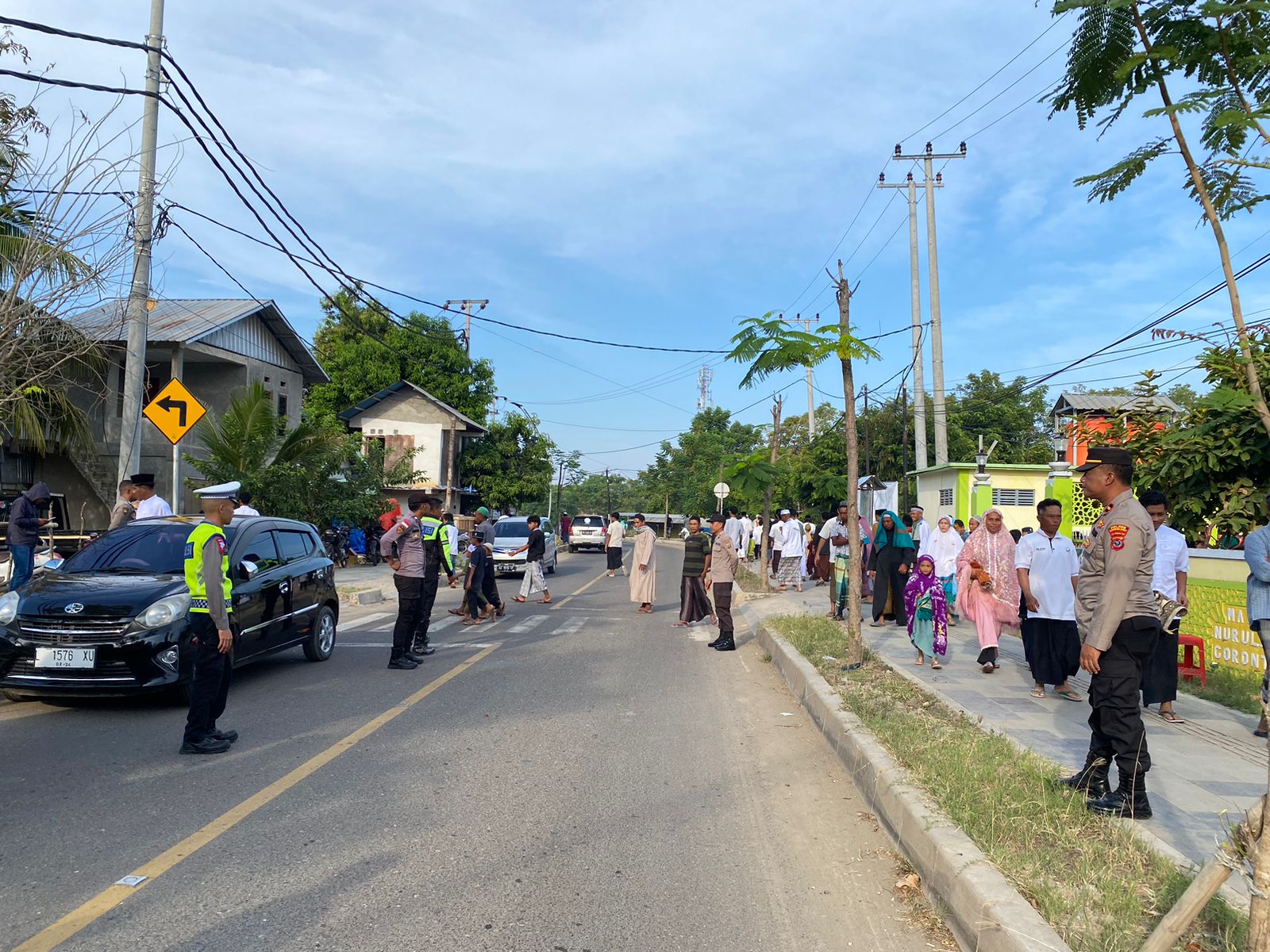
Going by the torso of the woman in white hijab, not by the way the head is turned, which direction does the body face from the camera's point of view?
toward the camera

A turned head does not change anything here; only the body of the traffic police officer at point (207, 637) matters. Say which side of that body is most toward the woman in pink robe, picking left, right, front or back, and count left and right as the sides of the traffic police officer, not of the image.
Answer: front

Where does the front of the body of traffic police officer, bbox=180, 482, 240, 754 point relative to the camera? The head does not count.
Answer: to the viewer's right

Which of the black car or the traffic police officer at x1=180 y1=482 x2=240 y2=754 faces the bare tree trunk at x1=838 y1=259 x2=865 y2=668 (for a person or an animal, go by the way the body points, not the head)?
the traffic police officer

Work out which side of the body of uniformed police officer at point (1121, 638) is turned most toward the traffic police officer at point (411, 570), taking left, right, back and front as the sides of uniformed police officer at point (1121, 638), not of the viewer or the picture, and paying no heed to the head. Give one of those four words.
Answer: front

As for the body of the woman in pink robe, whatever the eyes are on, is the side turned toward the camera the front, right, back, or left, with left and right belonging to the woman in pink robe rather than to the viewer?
front

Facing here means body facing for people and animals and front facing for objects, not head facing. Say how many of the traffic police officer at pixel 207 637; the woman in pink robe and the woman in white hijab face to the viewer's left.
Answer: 0

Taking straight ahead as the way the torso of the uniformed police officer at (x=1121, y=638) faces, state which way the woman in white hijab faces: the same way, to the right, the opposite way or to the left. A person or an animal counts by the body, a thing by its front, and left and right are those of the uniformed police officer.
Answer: to the left

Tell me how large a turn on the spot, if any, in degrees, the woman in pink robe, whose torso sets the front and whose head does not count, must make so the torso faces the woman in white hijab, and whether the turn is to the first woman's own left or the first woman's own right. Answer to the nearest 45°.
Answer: approximately 180°

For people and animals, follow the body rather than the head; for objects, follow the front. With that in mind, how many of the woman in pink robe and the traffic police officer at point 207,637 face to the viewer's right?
1

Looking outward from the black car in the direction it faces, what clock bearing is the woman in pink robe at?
The woman in pink robe is roughly at 8 o'clock from the black car.

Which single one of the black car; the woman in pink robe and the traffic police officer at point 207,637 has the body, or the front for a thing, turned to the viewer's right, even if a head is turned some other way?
the traffic police officer

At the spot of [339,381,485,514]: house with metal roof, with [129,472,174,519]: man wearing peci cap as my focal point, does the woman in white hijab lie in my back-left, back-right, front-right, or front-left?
front-left

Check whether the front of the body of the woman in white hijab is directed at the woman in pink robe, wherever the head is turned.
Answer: yes

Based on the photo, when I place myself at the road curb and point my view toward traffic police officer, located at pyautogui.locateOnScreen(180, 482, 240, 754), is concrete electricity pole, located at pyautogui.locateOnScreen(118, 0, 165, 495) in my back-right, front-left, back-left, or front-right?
front-right

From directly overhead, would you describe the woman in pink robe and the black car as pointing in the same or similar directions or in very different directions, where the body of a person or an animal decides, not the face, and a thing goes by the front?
same or similar directions

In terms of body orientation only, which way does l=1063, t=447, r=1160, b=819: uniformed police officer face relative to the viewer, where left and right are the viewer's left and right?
facing to the left of the viewer
